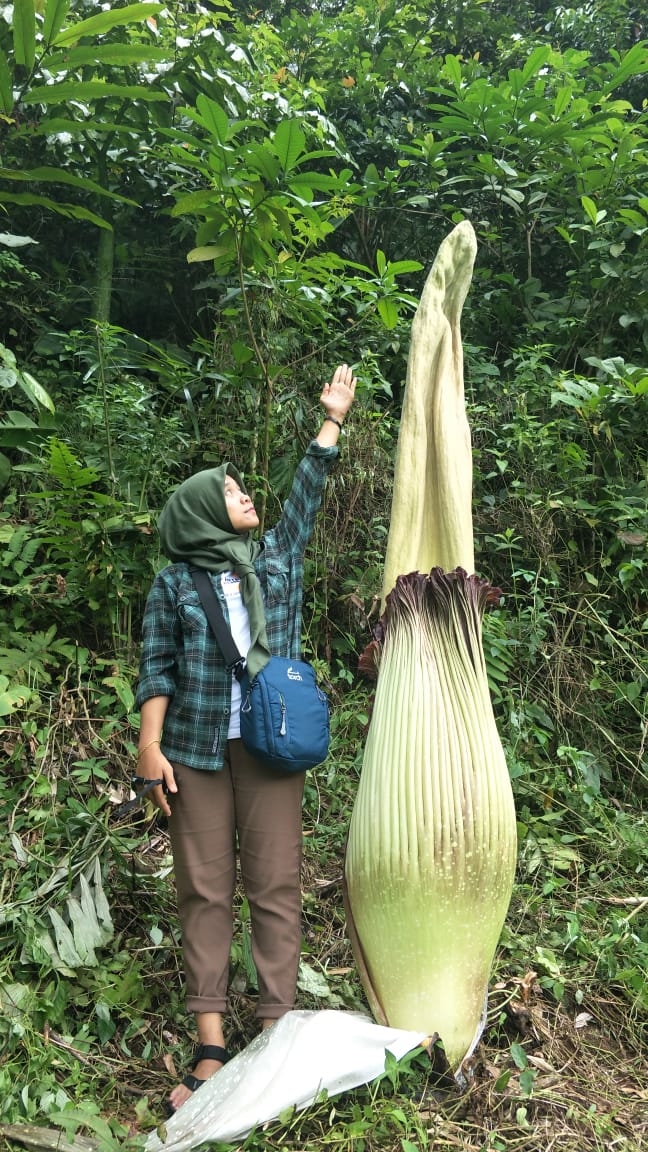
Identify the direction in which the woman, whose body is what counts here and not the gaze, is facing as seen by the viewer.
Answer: toward the camera
